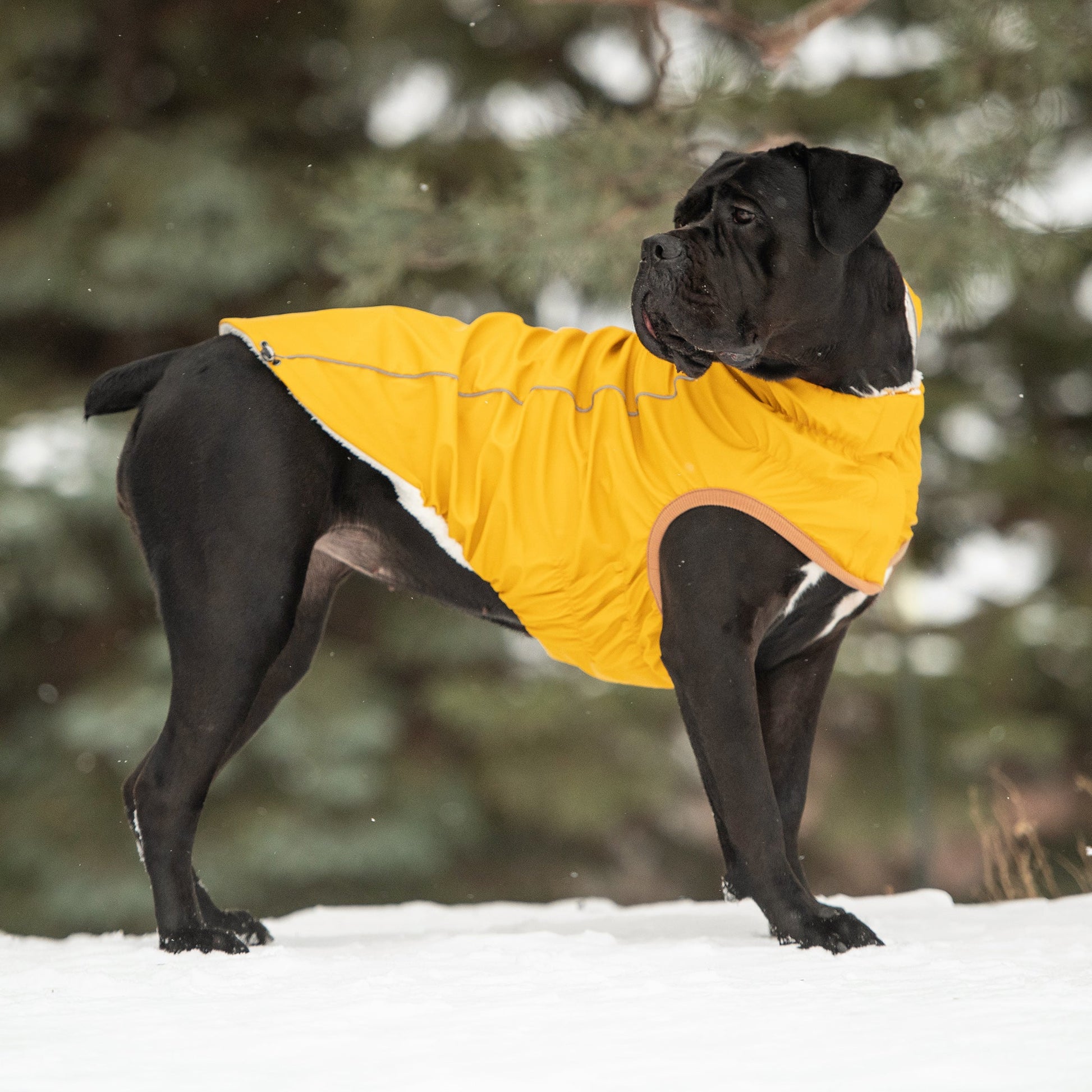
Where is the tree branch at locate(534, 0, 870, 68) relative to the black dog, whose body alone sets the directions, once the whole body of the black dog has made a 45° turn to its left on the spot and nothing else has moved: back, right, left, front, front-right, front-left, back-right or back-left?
front-left

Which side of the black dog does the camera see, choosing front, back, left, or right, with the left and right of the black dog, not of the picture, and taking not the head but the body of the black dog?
right
